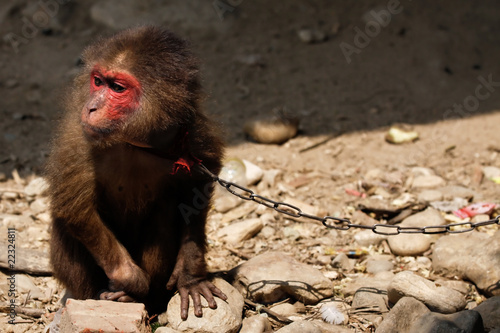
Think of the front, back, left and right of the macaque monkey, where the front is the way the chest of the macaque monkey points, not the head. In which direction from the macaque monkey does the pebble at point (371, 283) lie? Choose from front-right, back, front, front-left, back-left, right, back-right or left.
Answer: left

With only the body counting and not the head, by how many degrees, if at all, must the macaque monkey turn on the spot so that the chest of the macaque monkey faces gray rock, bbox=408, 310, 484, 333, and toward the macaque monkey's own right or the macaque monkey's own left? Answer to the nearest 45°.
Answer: approximately 45° to the macaque monkey's own left

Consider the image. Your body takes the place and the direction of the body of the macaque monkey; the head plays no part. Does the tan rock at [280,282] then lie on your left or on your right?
on your left

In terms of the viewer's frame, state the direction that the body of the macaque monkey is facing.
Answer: toward the camera

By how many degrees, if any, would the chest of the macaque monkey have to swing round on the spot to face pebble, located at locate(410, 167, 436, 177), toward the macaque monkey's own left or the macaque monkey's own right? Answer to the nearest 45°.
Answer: approximately 135° to the macaque monkey's own left

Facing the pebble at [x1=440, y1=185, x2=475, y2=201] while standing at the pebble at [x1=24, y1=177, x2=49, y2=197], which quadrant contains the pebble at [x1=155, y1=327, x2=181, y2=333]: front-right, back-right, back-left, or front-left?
front-right

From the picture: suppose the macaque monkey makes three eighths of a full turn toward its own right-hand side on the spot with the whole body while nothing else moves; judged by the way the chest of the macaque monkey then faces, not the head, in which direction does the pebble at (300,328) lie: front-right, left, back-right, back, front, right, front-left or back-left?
back

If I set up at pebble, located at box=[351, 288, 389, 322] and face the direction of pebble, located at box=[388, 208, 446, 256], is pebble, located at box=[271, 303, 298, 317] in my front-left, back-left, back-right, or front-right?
back-left

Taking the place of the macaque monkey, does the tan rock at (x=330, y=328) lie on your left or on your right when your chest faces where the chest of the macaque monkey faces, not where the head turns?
on your left

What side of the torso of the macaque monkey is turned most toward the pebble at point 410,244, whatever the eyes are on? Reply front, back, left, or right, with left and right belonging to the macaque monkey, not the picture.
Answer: left

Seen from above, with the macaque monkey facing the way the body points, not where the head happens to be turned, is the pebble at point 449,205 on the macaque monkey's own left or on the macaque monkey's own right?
on the macaque monkey's own left

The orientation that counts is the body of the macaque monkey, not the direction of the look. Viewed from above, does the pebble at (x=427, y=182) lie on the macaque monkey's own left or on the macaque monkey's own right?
on the macaque monkey's own left
